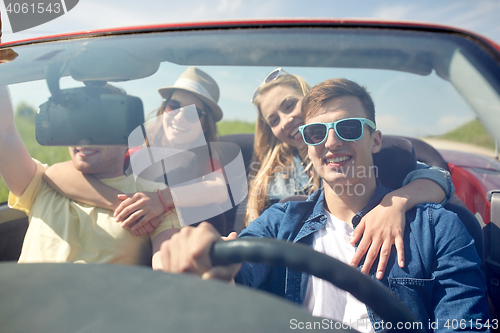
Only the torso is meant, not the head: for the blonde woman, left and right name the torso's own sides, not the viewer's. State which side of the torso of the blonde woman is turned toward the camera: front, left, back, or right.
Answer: front

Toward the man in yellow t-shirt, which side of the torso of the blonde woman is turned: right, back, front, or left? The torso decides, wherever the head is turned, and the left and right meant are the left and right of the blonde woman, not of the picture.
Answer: right

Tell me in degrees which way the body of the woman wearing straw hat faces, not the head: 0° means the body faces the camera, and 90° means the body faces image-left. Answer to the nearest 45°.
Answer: approximately 45°

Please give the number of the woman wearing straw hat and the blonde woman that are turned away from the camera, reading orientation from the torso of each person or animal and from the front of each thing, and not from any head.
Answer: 0
